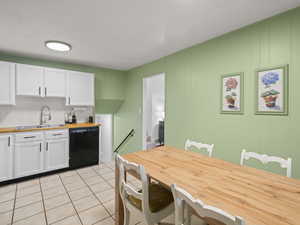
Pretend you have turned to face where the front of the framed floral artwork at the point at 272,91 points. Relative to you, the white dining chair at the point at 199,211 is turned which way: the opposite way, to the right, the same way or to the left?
the opposite way

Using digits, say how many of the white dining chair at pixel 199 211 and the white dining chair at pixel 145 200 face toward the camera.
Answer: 0

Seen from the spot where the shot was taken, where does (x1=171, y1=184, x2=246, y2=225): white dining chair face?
facing away from the viewer and to the right of the viewer

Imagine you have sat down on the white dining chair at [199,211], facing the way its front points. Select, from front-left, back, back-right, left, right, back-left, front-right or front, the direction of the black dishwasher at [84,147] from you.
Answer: left

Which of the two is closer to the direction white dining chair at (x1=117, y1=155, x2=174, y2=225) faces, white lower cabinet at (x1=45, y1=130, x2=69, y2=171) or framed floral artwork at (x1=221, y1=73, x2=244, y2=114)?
the framed floral artwork

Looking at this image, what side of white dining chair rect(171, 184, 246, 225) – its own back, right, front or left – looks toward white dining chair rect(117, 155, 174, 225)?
left

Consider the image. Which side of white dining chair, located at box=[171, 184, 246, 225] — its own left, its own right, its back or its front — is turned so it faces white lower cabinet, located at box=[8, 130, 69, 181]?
left

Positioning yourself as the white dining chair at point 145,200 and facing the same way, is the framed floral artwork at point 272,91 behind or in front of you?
in front

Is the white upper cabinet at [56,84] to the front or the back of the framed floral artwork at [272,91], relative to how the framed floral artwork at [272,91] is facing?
to the front

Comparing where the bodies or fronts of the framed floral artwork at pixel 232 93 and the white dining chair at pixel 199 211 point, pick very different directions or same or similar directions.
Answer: very different directions

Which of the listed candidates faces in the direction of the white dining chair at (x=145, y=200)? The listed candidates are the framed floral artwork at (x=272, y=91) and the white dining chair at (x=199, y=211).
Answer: the framed floral artwork

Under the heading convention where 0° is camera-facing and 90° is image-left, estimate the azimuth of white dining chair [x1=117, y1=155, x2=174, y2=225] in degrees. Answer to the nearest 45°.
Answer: approximately 225°

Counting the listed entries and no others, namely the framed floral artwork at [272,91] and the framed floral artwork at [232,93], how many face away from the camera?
0

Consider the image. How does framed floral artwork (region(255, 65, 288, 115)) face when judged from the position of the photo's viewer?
facing the viewer and to the left of the viewer
